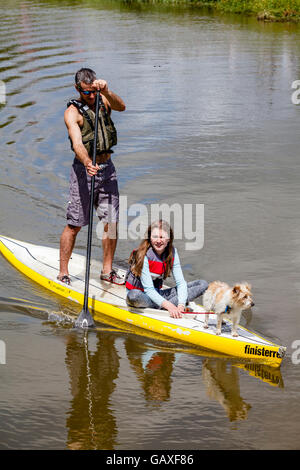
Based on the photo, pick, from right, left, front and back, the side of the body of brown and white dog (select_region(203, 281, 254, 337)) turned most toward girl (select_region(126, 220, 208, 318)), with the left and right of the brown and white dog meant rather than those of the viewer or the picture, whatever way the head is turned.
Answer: back

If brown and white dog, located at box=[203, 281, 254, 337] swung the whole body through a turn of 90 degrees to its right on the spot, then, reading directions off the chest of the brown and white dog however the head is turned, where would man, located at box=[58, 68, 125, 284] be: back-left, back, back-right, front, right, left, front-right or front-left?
right

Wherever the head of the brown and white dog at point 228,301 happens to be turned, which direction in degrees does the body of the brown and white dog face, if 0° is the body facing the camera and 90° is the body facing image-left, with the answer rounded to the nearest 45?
approximately 315°

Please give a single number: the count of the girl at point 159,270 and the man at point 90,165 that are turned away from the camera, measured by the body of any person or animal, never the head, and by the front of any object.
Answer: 0
